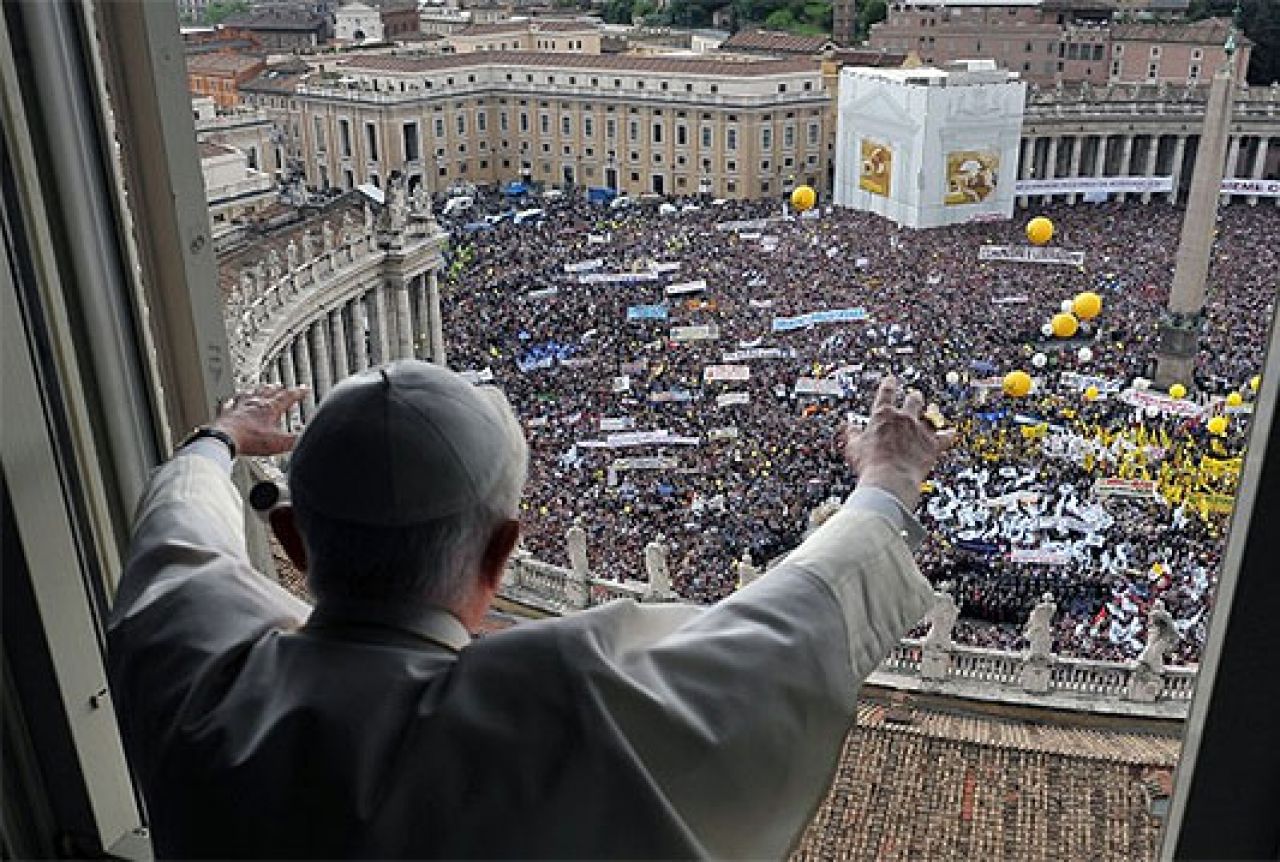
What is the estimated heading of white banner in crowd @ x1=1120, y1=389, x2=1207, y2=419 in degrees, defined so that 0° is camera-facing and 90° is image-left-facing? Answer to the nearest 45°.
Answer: approximately 0°

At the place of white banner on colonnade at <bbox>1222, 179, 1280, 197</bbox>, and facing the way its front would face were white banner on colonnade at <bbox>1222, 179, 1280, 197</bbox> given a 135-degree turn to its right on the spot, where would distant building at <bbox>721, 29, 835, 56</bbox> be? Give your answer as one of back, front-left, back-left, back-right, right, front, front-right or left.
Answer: front-left

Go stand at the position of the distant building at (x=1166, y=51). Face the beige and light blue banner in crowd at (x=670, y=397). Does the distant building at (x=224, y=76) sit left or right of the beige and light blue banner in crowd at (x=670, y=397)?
right

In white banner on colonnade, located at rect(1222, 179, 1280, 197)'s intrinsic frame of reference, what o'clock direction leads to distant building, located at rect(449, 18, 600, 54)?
The distant building is roughly at 3 o'clock from the white banner on colonnade.

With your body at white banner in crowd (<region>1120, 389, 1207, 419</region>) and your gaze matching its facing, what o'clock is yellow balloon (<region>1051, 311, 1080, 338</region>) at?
The yellow balloon is roughly at 4 o'clock from the white banner in crowd.

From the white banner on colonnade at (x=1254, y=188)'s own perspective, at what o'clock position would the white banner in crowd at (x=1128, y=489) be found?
the white banner in crowd at (x=1128, y=489) is roughly at 12 o'clock from the white banner on colonnade at (x=1254, y=188).

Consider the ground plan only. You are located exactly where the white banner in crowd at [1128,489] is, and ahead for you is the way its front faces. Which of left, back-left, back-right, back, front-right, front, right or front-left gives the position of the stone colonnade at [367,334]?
right

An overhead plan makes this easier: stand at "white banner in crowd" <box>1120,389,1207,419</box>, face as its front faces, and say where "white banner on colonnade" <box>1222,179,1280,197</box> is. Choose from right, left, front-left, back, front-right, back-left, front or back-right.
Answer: back

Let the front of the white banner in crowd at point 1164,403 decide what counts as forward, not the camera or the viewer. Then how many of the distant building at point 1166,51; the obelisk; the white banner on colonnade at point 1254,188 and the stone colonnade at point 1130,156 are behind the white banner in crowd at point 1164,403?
4

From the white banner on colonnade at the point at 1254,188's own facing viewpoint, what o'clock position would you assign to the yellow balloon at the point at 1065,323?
The yellow balloon is roughly at 12 o'clock from the white banner on colonnade.

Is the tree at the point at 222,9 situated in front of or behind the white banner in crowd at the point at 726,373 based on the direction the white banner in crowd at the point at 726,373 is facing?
behind

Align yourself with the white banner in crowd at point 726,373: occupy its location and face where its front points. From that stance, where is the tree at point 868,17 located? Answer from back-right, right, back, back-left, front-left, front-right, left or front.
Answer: back
